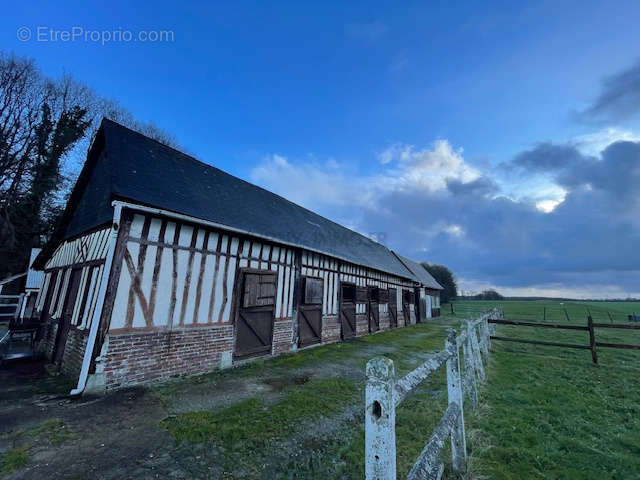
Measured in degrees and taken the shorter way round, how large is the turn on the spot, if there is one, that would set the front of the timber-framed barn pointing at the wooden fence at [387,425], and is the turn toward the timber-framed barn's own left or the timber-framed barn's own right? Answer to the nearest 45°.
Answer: approximately 45° to the timber-framed barn's own right

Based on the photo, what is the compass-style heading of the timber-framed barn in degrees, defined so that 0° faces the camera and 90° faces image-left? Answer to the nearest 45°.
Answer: approximately 315°
